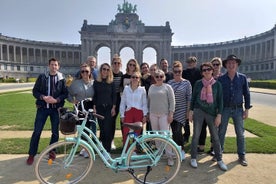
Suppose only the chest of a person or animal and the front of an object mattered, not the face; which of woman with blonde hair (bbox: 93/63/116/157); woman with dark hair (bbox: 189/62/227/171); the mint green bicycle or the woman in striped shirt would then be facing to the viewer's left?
the mint green bicycle

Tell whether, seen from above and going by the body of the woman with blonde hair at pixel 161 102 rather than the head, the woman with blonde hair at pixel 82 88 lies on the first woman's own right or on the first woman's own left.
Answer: on the first woman's own right

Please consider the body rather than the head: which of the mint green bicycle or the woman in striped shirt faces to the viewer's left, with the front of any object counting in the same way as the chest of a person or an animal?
the mint green bicycle

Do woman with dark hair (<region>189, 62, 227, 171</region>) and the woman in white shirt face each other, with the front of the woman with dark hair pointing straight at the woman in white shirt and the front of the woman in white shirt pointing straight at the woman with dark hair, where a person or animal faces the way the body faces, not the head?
no

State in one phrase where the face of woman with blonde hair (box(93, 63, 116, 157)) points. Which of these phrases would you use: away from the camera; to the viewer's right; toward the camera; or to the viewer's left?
toward the camera

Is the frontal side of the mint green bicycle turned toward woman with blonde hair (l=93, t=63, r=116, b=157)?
no

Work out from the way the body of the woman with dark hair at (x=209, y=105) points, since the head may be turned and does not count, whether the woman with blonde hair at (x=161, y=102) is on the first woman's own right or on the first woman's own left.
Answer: on the first woman's own right

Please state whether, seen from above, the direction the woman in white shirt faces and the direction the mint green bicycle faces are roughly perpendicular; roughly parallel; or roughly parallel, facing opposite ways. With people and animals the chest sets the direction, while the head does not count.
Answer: roughly perpendicular

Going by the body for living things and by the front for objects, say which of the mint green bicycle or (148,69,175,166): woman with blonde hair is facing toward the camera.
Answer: the woman with blonde hair

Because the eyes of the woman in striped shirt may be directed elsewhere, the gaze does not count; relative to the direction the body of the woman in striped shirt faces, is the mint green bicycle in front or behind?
in front

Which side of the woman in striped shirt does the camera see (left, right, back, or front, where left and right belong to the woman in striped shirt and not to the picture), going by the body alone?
front

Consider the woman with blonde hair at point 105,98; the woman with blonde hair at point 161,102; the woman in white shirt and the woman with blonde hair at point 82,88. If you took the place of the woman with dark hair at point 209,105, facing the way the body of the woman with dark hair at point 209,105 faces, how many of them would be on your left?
0

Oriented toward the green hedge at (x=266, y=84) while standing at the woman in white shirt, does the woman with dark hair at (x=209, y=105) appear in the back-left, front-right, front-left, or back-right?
front-right

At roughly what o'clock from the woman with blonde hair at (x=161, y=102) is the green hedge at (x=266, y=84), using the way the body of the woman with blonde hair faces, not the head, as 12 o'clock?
The green hedge is roughly at 7 o'clock from the woman with blonde hair.

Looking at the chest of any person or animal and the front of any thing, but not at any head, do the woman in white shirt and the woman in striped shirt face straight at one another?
no

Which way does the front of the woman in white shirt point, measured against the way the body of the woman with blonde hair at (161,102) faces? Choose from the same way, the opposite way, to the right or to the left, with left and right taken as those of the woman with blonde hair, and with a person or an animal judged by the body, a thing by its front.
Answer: the same way

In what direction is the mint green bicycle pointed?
to the viewer's left

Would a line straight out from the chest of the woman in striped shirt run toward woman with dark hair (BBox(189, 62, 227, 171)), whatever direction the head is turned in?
no

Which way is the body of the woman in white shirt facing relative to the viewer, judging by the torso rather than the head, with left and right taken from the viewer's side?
facing the viewer

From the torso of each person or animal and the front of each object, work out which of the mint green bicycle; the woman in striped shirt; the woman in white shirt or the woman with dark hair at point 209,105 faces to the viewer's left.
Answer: the mint green bicycle

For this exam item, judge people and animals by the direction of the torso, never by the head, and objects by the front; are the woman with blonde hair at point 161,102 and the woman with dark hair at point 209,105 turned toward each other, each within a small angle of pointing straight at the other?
no

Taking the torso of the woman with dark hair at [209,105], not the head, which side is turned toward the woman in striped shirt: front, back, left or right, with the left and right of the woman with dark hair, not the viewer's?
right
